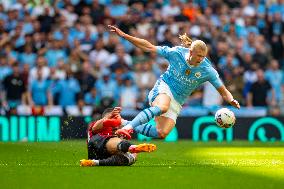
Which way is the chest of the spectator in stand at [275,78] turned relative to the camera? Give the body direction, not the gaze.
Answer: toward the camera

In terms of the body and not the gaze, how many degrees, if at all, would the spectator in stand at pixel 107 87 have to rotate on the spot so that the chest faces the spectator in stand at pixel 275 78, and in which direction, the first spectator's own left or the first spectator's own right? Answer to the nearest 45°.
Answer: approximately 90° to the first spectator's own left

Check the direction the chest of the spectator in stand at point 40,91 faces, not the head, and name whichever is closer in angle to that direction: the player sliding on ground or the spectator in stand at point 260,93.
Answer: the player sliding on ground

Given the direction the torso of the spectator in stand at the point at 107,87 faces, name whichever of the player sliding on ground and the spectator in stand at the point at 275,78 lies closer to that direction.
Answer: the player sliding on ground

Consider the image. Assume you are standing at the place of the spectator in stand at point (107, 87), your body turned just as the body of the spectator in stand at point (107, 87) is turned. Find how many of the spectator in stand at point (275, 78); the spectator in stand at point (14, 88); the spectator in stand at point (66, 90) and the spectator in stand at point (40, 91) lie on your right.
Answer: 3

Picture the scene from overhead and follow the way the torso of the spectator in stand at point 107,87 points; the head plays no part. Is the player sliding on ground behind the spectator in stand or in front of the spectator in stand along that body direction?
in front

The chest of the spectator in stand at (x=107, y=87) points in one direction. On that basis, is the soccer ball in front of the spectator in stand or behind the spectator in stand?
in front

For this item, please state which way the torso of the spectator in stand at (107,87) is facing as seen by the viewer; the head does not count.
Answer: toward the camera

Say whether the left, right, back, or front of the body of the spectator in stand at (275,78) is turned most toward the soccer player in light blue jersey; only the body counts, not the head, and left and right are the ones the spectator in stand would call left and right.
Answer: front

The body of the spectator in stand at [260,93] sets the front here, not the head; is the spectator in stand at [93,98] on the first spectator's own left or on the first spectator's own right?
on the first spectator's own right

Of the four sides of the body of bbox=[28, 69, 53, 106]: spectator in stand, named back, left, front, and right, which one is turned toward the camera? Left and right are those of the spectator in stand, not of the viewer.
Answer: front

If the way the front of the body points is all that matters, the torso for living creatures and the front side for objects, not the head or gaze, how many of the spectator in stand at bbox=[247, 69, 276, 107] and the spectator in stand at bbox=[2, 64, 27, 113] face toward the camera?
2
